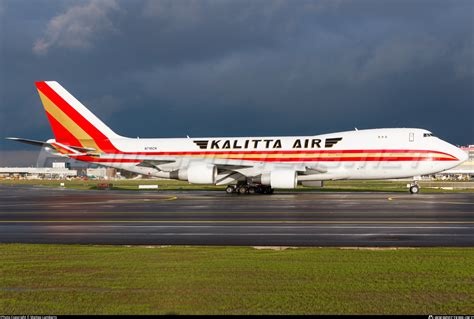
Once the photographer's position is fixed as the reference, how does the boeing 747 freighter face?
facing to the right of the viewer
